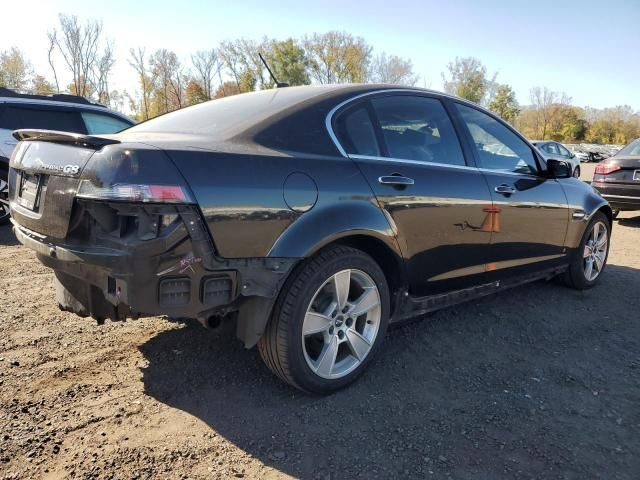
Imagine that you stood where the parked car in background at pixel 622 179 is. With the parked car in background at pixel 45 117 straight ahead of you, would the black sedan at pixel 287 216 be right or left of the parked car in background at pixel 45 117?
left

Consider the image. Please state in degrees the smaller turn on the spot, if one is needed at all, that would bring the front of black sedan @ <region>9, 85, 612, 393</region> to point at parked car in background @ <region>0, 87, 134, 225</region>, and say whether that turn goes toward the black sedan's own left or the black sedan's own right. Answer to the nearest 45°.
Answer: approximately 90° to the black sedan's own left

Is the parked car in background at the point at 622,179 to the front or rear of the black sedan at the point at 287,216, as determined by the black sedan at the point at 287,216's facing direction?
to the front

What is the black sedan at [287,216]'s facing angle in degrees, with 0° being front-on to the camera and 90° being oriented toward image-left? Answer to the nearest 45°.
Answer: approximately 225°
